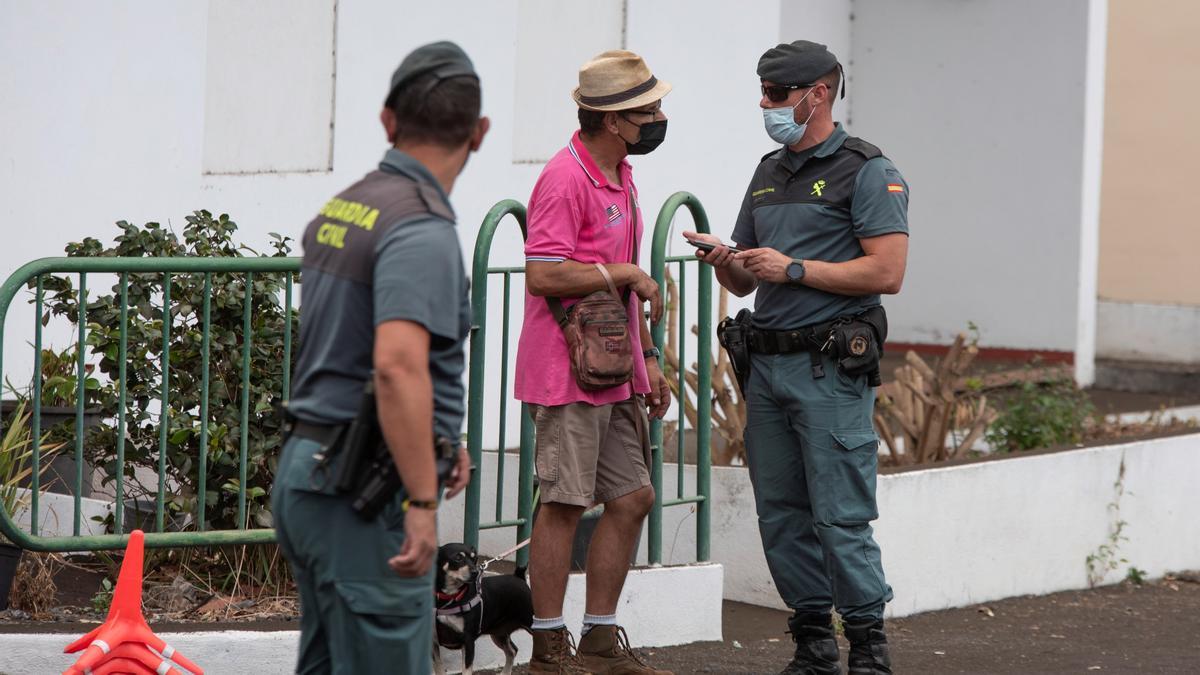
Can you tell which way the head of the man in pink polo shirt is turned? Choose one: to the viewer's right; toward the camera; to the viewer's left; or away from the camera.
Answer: to the viewer's right

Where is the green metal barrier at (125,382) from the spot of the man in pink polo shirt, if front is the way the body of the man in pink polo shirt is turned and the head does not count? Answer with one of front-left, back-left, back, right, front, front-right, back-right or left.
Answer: back-right

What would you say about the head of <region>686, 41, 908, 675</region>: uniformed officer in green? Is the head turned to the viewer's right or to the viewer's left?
to the viewer's left

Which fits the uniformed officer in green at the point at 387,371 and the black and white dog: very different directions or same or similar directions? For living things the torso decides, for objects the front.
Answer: very different directions

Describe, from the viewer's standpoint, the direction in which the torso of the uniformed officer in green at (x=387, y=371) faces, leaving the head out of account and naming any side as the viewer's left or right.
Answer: facing away from the viewer and to the right of the viewer

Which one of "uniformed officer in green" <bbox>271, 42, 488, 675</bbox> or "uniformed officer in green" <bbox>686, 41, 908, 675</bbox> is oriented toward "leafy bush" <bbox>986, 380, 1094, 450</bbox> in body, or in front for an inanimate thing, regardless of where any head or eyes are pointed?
"uniformed officer in green" <bbox>271, 42, 488, 675</bbox>

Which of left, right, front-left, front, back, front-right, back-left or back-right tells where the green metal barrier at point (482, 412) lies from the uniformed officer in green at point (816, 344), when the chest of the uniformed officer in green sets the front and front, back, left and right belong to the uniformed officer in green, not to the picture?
front-right

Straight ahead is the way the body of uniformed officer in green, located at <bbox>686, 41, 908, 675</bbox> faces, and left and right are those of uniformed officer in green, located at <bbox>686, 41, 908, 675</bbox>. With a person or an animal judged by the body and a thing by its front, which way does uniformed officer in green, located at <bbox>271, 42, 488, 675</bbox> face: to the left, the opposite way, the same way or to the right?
the opposite way

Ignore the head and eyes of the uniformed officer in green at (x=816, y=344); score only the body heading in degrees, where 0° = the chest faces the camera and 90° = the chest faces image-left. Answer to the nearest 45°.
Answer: approximately 45°

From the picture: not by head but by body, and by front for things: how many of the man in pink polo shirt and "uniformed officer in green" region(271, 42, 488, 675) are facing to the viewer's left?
0

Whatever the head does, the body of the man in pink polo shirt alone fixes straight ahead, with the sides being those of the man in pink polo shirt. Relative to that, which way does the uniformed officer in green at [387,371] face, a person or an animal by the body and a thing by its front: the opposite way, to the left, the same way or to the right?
to the left

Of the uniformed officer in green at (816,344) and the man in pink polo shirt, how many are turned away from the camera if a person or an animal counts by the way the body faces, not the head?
0

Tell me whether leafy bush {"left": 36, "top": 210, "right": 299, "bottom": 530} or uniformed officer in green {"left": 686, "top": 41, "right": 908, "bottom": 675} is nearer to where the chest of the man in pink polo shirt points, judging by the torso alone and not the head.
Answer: the uniformed officer in green
